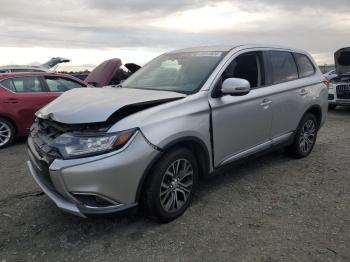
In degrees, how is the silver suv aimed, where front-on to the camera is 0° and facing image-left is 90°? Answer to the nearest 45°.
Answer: approximately 45°

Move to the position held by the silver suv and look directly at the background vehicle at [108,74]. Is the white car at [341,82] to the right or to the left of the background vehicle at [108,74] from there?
right

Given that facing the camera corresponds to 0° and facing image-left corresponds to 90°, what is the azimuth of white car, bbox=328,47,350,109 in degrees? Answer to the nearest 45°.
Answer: approximately 0°

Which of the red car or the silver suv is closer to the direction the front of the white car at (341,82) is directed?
the silver suv

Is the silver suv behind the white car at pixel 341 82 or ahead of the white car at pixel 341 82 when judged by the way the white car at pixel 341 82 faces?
ahead

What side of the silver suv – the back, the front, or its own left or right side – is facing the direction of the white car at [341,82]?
back

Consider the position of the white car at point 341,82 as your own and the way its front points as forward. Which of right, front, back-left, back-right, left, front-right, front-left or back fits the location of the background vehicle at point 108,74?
front-right

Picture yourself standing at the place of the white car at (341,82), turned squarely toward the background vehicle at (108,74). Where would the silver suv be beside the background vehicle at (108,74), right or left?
left

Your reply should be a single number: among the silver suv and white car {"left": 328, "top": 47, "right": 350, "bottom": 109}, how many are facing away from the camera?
0

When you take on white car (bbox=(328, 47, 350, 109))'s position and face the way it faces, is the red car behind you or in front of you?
in front
